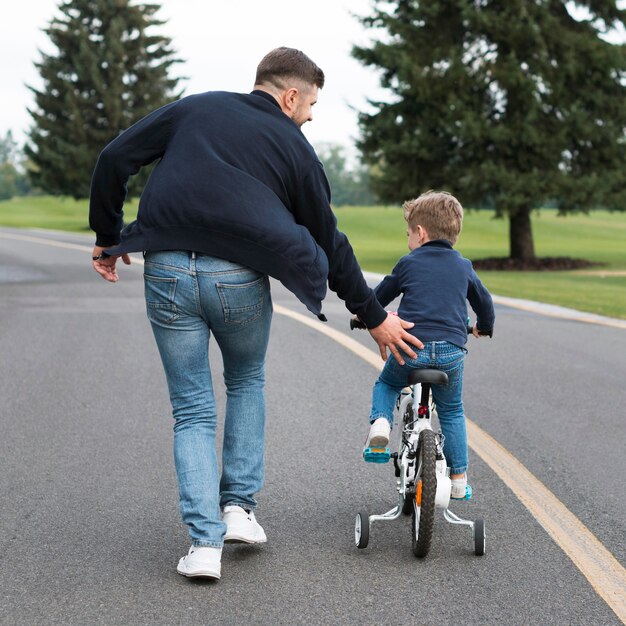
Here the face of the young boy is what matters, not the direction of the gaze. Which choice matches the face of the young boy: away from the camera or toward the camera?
away from the camera

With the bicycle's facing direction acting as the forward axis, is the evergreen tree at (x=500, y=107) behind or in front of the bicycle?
in front

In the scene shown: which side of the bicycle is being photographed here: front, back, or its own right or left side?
back

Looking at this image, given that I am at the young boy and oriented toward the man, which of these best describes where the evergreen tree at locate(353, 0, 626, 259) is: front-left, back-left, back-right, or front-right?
back-right
